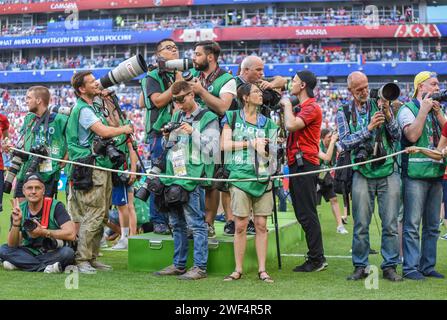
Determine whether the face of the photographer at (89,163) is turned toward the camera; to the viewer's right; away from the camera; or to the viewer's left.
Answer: to the viewer's right

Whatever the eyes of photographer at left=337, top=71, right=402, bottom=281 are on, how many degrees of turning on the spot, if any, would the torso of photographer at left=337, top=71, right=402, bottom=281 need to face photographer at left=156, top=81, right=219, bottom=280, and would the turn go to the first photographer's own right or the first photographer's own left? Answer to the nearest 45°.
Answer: approximately 90° to the first photographer's own right

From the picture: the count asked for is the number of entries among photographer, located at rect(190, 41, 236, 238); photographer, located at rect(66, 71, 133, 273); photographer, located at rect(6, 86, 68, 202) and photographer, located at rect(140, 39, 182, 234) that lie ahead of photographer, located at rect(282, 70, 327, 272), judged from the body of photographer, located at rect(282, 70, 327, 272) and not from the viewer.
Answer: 4

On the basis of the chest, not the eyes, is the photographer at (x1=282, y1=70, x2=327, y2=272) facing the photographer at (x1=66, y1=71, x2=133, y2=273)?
yes

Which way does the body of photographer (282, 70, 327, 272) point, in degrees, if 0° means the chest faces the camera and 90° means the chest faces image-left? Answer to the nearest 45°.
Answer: approximately 90°

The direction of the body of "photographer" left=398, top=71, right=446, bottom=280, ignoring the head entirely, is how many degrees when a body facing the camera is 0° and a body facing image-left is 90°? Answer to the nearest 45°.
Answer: approximately 315°

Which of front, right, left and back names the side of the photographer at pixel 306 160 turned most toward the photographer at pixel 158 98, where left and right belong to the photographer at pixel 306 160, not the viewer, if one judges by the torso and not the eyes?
front

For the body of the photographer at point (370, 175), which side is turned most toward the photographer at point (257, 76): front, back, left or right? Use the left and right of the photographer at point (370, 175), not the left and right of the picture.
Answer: right
